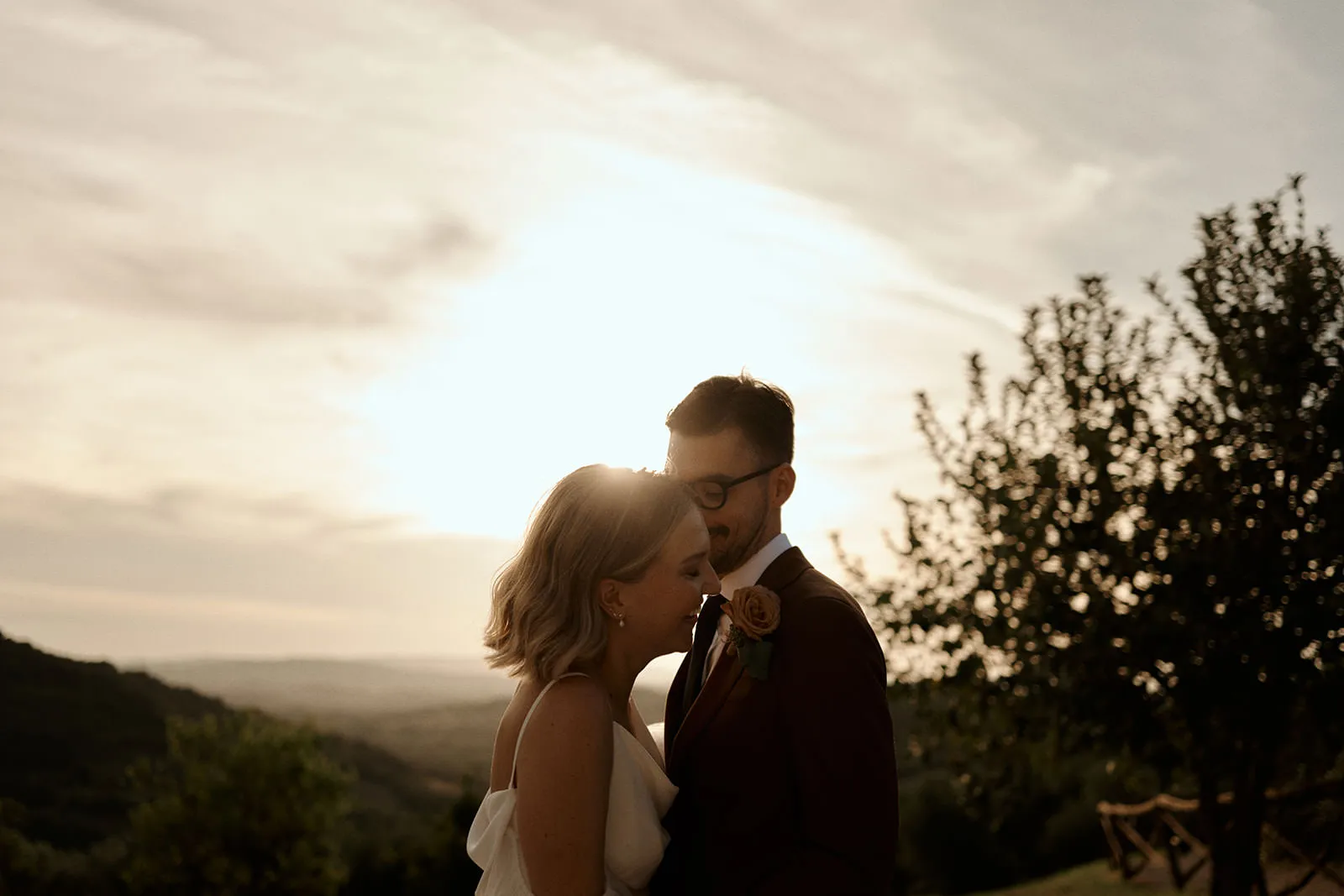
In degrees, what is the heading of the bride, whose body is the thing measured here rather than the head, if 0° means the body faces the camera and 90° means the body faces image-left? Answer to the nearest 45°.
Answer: approximately 270°

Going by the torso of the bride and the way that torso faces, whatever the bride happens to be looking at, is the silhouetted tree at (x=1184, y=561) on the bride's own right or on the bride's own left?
on the bride's own left

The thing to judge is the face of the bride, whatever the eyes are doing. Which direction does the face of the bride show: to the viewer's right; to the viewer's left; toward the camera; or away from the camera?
to the viewer's right

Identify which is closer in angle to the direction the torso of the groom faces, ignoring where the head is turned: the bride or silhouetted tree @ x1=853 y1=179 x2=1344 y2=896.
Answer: the bride

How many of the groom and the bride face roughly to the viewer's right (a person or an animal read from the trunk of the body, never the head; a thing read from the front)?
1

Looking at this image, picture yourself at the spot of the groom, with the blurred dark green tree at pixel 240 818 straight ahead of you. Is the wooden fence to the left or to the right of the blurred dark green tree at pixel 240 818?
right

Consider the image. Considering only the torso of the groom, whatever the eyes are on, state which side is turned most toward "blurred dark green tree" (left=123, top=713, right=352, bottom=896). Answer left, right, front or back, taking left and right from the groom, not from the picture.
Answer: right

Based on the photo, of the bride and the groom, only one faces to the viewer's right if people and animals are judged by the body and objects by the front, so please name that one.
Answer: the bride

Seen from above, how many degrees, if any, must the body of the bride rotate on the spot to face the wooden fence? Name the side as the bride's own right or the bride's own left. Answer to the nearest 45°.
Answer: approximately 45° to the bride's own left

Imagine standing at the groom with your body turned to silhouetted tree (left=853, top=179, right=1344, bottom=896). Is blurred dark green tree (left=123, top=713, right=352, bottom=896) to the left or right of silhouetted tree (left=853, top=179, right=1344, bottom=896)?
left
